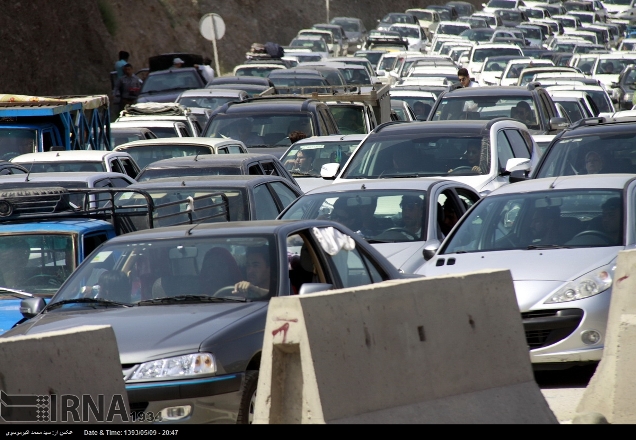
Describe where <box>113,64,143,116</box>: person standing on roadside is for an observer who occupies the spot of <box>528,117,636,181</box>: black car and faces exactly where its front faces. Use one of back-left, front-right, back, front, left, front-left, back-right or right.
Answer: right

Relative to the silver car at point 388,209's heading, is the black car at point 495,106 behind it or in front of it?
behind

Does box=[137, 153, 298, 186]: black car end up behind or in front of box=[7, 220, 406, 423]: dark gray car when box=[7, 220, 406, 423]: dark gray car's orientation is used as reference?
behind

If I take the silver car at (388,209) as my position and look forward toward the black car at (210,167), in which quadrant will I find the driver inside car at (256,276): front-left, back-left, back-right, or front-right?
back-left

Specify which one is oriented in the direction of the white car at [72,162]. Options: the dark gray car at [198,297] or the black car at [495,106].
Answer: the black car at [495,106]

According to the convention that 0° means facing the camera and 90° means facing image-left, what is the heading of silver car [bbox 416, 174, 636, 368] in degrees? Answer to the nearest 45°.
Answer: approximately 45°

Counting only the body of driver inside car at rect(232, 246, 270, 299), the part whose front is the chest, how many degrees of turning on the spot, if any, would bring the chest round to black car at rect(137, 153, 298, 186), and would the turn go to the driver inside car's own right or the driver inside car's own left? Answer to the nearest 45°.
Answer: approximately 135° to the driver inside car's own right
